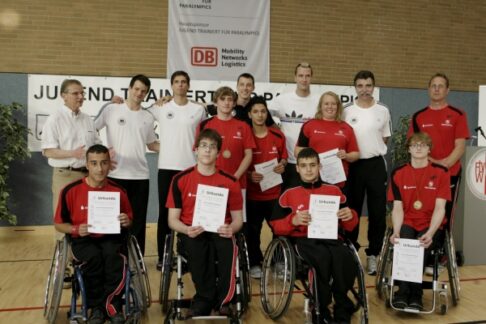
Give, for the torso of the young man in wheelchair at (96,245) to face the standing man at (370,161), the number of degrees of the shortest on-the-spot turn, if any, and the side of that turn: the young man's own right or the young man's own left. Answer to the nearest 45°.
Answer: approximately 90° to the young man's own left

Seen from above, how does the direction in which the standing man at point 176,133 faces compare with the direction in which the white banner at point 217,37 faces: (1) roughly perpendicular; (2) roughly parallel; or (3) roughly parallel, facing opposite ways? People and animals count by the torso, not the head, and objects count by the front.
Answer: roughly parallel

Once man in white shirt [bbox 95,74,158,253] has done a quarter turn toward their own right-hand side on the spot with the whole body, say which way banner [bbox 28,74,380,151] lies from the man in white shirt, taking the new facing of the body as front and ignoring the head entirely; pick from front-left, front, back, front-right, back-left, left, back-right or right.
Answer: right

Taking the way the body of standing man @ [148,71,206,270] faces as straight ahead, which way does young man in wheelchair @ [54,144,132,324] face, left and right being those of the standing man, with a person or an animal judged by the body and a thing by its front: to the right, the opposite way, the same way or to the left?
the same way

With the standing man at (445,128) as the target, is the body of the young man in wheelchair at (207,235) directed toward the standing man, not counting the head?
no

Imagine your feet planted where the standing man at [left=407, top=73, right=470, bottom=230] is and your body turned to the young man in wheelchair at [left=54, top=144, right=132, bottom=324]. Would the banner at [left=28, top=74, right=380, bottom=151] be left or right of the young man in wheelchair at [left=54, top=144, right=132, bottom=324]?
right

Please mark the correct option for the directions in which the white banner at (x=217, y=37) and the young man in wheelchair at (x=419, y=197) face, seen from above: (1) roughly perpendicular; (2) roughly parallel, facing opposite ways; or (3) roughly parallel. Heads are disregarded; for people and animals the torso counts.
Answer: roughly parallel

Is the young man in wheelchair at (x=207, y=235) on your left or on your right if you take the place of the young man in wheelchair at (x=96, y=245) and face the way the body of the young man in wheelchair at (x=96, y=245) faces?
on your left

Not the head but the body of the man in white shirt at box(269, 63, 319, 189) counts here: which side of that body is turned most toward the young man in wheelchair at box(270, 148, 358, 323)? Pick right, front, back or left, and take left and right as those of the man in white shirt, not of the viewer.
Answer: front

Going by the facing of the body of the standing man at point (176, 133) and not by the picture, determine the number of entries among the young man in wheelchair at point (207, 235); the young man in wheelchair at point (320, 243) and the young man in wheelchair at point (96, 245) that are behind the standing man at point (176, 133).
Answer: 0

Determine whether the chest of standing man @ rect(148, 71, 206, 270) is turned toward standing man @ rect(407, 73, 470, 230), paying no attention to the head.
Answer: no

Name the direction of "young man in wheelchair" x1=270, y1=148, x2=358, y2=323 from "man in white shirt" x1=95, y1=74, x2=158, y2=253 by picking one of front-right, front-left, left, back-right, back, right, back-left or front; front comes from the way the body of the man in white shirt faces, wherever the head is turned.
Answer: front-left

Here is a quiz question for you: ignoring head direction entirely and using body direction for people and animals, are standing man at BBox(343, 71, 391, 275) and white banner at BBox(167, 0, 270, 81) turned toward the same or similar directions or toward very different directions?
same or similar directions

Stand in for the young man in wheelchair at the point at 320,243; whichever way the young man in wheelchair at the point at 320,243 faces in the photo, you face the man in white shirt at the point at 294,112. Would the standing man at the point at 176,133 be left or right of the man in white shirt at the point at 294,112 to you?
left

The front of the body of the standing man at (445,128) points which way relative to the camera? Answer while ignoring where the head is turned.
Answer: toward the camera

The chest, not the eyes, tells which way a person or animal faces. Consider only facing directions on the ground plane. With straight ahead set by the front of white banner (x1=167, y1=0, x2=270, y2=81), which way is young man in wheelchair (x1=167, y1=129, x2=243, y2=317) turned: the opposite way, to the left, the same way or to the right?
the same way

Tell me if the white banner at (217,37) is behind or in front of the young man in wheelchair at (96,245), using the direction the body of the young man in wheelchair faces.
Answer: behind

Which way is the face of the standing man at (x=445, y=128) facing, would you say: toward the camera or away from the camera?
toward the camera

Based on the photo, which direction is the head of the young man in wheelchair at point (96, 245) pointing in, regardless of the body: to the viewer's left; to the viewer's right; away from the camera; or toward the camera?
toward the camera

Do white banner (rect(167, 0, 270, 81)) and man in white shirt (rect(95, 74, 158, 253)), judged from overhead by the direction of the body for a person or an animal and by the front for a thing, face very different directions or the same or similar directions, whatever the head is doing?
same or similar directions

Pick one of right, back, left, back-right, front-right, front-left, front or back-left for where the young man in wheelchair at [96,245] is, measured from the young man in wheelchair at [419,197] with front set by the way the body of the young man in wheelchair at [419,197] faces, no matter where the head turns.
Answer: front-right

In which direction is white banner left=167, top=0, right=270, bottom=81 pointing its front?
toward the camera

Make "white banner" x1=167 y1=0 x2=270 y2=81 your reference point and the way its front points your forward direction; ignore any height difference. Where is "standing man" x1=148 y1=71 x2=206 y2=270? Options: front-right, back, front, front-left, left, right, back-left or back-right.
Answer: front

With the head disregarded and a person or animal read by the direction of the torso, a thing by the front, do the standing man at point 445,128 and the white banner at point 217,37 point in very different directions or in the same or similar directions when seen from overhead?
same or similar directions
